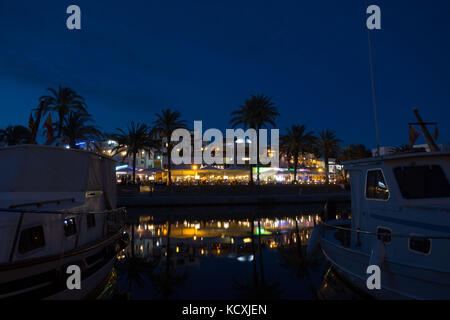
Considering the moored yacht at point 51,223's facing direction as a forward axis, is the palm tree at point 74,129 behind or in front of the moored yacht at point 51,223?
behind

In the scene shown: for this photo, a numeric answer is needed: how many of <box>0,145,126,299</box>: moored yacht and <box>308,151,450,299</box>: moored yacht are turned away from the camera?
0

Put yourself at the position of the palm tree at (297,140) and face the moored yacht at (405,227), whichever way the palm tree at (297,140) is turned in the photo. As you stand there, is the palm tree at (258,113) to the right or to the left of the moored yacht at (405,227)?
right
